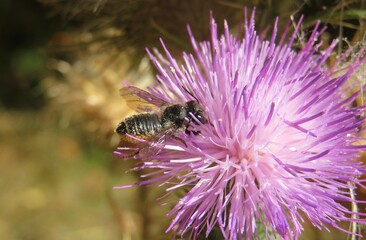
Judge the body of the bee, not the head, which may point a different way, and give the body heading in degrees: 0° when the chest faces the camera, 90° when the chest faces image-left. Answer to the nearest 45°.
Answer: approximately 270°
